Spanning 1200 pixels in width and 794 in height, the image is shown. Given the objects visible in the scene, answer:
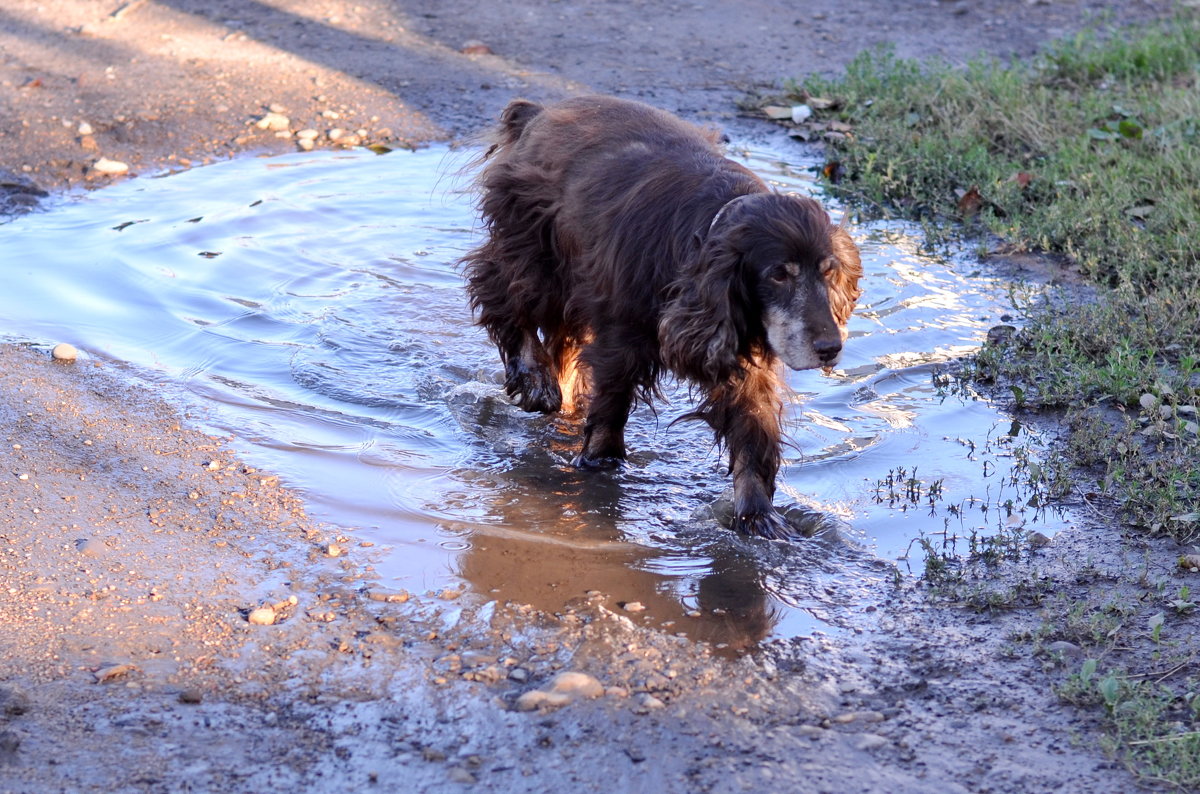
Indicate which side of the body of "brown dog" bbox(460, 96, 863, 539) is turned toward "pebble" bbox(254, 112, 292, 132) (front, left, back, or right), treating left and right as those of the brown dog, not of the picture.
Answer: back

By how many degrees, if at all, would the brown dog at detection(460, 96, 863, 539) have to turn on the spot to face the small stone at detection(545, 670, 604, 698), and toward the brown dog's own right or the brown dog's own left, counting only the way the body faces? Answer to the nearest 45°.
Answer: approximately 45° to the brown dog's own right

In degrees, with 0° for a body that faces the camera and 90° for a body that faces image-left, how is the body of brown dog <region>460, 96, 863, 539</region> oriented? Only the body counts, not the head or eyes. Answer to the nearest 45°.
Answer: approximately 315°

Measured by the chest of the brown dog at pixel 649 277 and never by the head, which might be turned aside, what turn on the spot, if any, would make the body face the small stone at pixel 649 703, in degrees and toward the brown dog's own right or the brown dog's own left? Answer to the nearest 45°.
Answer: approximately 45° to the brown dog's own right

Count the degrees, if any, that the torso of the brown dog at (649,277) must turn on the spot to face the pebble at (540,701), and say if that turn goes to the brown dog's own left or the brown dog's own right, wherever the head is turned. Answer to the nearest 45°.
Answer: approximately 45° to the brown dog's own right

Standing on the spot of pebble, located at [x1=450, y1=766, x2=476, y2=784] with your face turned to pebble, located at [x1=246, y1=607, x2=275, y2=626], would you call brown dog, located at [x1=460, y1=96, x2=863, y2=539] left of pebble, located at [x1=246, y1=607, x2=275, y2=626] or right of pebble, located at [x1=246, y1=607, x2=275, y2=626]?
right

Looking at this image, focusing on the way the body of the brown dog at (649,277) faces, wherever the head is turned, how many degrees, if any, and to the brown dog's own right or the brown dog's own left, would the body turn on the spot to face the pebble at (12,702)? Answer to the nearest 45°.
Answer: approximately 90° to the brown dog's own right
